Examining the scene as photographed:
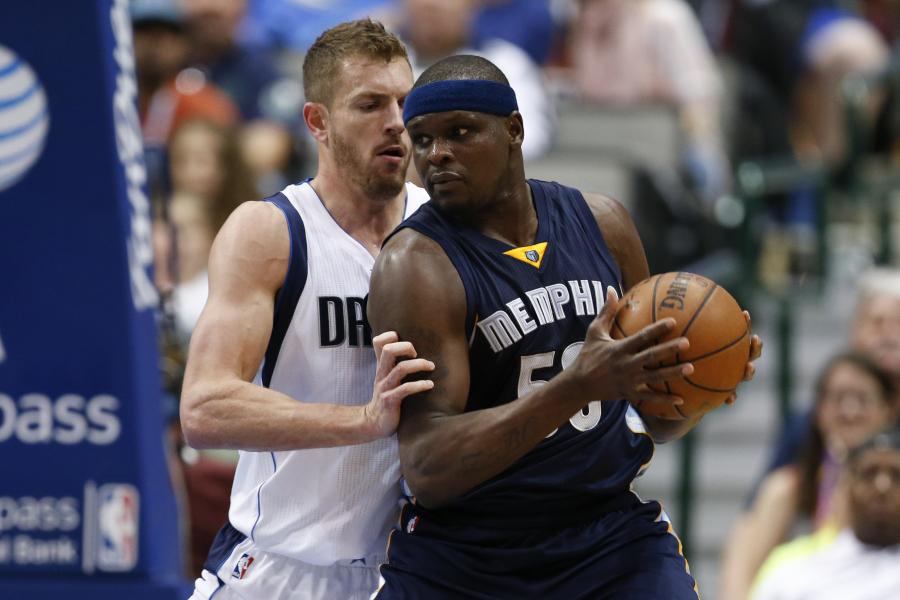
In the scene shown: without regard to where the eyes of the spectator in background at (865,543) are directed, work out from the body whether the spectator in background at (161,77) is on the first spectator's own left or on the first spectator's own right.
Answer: on the first spectator's own right

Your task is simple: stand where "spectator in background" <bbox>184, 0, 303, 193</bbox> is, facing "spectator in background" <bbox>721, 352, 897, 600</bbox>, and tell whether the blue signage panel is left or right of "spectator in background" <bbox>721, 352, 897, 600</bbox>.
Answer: right

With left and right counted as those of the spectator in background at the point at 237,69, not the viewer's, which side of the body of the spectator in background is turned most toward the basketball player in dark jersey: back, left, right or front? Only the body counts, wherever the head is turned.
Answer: front

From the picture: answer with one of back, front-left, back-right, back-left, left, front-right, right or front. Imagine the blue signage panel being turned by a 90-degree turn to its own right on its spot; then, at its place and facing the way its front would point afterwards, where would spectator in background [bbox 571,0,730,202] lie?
back-right

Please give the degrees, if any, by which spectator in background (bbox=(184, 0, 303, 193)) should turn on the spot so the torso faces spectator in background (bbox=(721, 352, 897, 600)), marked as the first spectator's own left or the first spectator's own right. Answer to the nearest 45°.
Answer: approximately 45° to the first spectator's own left

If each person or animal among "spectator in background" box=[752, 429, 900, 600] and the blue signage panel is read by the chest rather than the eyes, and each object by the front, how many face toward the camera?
2

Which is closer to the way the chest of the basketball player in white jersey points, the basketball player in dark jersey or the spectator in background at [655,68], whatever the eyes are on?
the basketball player in dark jersey

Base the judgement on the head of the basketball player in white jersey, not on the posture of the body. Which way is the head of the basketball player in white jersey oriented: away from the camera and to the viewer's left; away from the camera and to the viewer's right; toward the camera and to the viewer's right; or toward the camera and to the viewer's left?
toward the camera and to the viewer's right

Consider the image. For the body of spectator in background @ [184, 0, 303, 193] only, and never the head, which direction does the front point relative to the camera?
toward the camera

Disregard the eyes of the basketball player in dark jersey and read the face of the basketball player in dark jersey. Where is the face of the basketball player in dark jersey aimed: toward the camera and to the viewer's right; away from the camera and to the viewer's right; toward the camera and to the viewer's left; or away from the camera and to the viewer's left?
toward the camera and to the viewer's left

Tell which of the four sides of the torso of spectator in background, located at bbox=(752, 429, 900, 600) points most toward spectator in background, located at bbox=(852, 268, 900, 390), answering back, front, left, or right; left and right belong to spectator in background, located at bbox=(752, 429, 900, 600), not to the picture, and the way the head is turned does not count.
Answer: back

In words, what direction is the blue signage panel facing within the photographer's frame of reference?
facing the viewer
